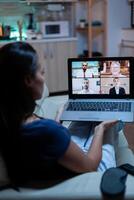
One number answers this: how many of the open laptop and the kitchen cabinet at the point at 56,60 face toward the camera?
2

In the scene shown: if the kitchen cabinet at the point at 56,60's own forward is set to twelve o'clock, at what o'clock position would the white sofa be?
The white sofa is roughly at 12 o'clock from the kitchen cabinet.

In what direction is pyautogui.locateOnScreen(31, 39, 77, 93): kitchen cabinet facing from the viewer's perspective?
toward the camera

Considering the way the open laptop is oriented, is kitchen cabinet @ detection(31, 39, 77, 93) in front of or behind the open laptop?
behind

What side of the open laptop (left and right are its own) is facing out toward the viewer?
front

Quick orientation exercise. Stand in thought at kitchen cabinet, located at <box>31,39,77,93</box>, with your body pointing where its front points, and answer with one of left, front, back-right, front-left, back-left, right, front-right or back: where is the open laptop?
front
